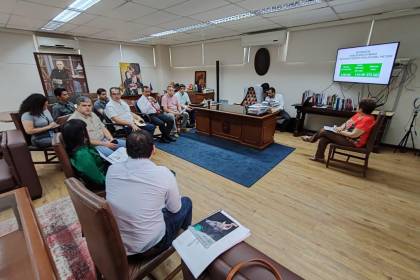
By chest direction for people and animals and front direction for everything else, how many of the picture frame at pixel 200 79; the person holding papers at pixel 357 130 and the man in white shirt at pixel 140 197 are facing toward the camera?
1

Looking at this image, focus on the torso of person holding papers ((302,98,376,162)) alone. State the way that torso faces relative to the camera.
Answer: to the viewer's left

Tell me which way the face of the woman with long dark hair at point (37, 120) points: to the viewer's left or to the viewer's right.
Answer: to the viewer's right

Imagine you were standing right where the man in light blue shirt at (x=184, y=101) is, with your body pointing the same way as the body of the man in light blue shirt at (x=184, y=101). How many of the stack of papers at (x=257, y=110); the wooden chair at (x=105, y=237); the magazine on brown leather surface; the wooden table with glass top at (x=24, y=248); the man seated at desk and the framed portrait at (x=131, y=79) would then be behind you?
1

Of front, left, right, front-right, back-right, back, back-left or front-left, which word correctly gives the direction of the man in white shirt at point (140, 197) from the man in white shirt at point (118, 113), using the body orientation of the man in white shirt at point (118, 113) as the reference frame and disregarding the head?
front-right

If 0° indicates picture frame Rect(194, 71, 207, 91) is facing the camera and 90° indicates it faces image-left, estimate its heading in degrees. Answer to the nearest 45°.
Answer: approximately 0°

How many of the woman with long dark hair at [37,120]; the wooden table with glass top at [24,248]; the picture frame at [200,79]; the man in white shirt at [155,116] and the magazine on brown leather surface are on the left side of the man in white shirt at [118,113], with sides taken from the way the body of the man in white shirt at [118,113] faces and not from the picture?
2

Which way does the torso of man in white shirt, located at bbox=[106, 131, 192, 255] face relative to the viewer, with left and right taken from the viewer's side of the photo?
facing away from the viewer and to the right of the viewer

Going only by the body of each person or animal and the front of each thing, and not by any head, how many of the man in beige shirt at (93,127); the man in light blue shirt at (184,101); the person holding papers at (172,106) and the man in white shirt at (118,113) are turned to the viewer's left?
0

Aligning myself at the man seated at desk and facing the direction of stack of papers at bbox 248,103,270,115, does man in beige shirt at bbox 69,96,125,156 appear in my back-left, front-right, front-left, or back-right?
front-right

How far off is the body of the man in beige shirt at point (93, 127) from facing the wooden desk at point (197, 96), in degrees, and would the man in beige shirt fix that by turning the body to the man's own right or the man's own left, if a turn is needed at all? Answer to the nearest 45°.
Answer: approximately 90° to the man's own left

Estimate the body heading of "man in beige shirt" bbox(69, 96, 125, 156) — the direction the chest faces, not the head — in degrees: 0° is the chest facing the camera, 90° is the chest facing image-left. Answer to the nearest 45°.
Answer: approximately 315°

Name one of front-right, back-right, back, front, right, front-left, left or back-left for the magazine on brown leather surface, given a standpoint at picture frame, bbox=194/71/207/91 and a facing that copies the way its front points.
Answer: front

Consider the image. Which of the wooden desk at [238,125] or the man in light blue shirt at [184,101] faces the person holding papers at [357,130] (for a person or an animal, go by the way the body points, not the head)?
the man in light blue shirt

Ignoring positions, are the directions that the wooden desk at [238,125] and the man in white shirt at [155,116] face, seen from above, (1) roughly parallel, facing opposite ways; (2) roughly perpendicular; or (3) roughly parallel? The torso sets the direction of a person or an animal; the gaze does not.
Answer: roughly perpendicular

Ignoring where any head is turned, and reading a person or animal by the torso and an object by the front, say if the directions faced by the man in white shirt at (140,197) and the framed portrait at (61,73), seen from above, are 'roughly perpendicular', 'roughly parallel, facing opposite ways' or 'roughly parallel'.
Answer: roughly perpendicular

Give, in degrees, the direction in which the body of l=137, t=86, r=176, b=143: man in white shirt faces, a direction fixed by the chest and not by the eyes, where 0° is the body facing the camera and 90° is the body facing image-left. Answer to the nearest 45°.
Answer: approximately 315°

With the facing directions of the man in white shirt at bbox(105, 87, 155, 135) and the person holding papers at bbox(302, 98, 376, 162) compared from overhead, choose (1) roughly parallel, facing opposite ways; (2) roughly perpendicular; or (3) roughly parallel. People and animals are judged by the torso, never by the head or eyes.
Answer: roughly parallel, facing opposite ways
